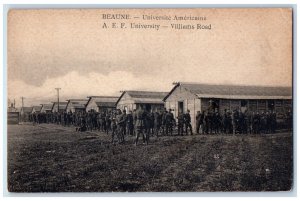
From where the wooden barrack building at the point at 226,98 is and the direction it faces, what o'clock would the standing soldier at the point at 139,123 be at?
The standing soldier is roughly at 1 o'clock from the wooden barrack building.

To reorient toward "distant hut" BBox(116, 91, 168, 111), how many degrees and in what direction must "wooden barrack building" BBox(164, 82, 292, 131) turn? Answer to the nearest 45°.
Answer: approximately 45° to its right

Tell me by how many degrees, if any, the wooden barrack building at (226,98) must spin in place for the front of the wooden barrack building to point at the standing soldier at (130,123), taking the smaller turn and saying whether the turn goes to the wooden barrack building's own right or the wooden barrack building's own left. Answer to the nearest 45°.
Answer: approximately 45° to the wooden barrack building's own right

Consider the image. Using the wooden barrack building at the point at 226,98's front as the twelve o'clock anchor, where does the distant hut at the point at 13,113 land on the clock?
The distant hut is roughly at 3 o'clock from the wooden barrack building.

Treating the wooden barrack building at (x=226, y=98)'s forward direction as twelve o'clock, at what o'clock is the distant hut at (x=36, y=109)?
The distant hut is roughly at 3 o'clock from the wooden barrack building.

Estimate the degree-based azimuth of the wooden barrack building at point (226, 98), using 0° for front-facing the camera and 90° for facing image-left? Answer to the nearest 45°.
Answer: approximately 45°
